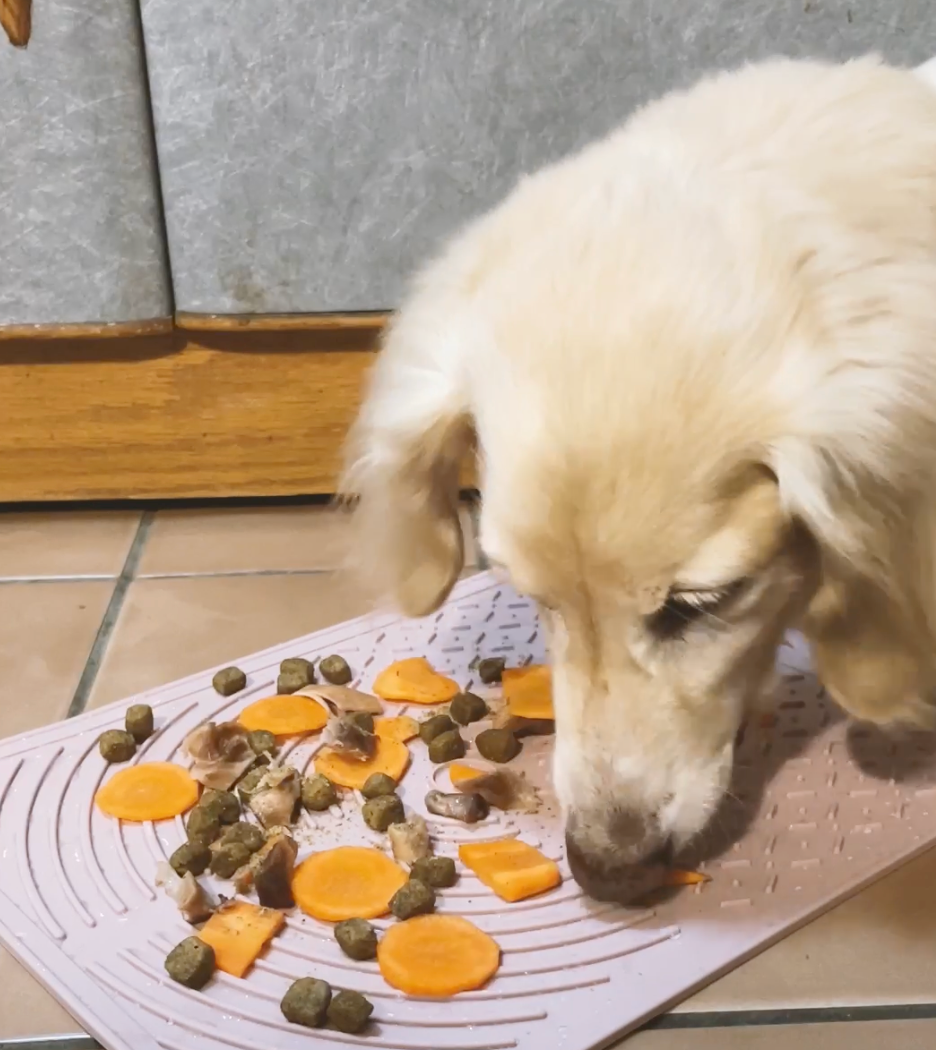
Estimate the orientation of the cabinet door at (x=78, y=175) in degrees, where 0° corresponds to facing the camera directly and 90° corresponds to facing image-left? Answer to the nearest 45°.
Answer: approximately 0°

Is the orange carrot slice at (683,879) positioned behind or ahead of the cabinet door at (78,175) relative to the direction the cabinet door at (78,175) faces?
ahead

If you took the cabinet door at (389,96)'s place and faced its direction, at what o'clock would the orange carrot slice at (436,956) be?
The orange carrot slice is roughly at 12 o'clock from the cabinet door.

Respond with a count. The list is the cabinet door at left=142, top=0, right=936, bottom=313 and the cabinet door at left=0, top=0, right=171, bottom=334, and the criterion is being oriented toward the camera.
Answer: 2

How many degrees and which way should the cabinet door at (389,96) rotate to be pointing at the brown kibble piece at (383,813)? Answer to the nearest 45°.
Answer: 0° — it already faces it
